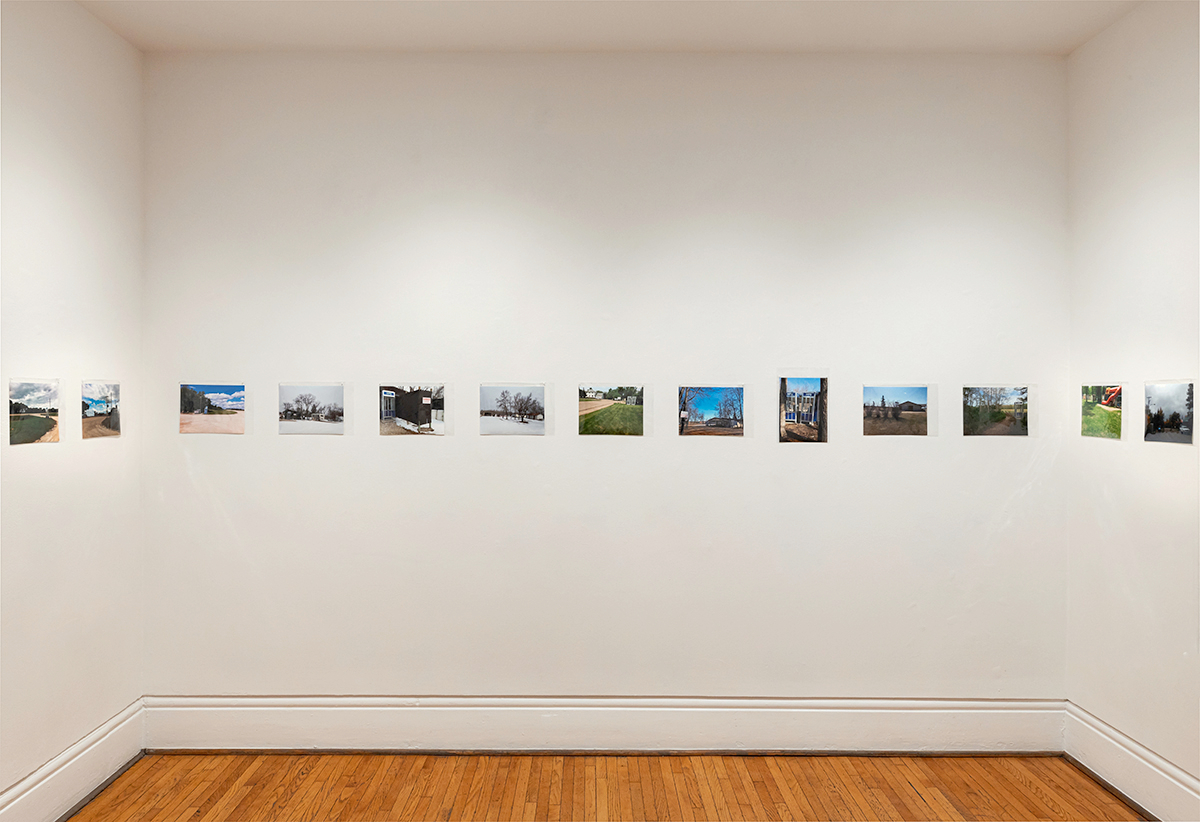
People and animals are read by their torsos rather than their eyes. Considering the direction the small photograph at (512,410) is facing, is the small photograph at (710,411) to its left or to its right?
on its left

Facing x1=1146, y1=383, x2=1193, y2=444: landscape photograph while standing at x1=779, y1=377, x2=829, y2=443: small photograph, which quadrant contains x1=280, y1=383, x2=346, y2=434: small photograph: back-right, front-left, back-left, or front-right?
back-right

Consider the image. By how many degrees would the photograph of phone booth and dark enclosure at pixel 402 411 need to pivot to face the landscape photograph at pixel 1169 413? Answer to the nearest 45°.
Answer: approximately 45° to its left

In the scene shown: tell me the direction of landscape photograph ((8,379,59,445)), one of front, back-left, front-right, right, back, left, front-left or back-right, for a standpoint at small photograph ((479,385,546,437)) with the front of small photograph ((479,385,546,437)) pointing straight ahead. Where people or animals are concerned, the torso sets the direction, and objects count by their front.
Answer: right

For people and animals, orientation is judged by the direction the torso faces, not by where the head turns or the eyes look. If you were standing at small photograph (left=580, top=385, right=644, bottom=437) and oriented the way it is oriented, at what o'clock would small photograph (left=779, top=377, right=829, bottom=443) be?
small photograph (left=779, top=377, right=829, bottom=443) is roughly at 9 o'clock from small photograph (left=580, top=385, right=644, bottom=437).

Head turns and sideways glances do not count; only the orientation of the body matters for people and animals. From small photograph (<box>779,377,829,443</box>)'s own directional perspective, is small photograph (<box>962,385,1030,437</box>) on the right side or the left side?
on its left

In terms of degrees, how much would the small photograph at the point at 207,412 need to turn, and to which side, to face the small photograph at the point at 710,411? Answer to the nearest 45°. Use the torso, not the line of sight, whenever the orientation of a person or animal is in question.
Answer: approximately 45° to its left

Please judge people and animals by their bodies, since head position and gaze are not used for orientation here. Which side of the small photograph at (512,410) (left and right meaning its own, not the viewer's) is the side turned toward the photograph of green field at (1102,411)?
left

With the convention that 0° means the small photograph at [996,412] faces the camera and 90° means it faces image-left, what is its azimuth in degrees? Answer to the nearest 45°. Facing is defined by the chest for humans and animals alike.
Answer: approximately 0°

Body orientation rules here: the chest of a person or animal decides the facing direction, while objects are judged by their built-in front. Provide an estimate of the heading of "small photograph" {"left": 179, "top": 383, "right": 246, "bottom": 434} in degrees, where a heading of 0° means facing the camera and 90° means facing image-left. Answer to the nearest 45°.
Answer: approximately 0°
